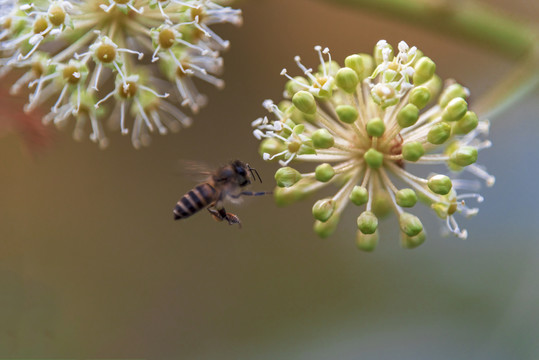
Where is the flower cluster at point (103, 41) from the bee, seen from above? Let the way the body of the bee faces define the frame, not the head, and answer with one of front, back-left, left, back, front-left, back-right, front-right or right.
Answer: back

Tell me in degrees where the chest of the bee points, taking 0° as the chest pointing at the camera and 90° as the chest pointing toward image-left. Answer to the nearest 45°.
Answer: approximately 270°
